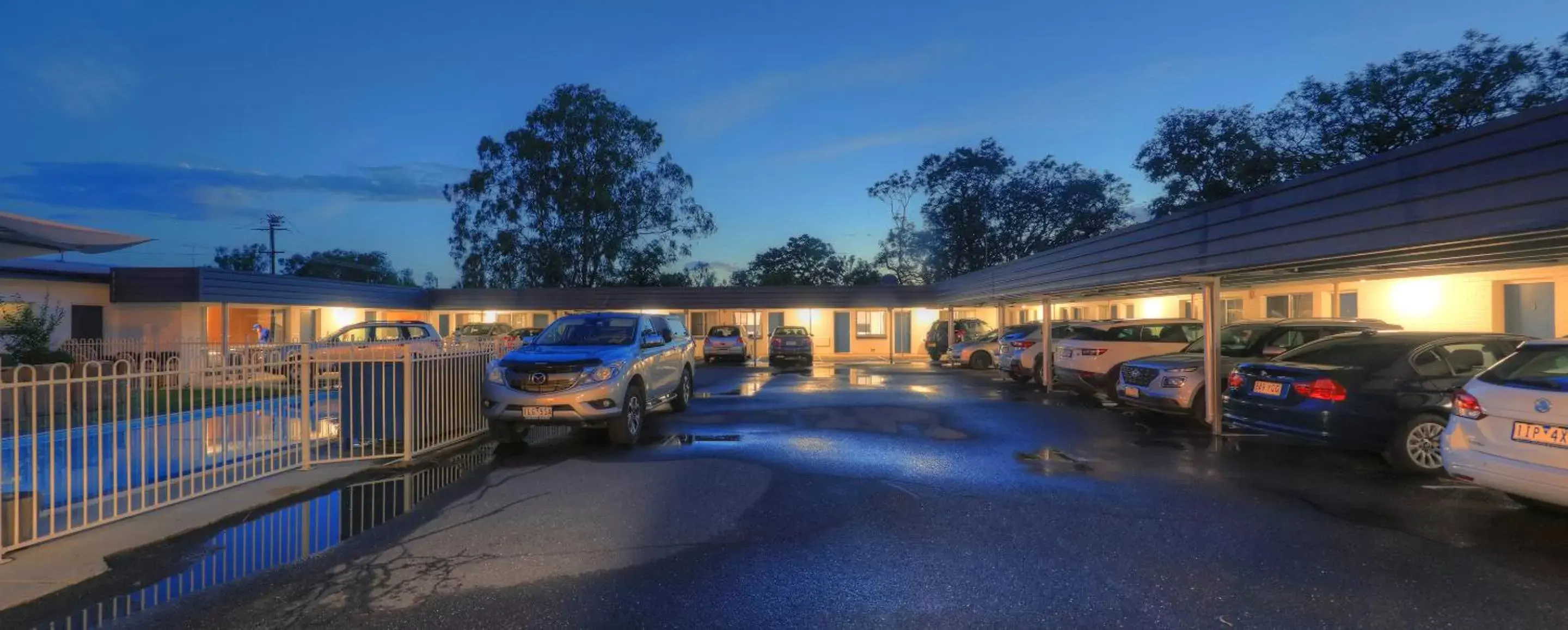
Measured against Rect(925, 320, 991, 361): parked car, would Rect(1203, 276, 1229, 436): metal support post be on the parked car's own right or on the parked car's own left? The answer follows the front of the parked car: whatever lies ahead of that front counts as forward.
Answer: on the parked car's own right

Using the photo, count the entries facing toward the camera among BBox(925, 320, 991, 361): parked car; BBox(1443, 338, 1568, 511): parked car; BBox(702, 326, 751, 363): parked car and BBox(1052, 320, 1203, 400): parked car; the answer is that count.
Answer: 0

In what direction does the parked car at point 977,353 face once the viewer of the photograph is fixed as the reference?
facing the viewer and to the left of the viewer

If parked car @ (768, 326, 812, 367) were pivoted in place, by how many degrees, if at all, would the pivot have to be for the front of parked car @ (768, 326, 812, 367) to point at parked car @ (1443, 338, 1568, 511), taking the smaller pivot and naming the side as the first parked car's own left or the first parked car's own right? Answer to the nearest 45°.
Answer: approximately 180°

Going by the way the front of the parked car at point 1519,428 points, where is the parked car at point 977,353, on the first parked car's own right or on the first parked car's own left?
on the first parked car's own left

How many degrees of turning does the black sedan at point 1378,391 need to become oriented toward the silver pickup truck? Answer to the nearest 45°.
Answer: approximately 180°

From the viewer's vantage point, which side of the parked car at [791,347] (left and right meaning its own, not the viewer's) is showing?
back

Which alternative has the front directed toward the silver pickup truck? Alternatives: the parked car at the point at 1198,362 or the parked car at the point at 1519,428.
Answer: the parked car at the point at 1198,362

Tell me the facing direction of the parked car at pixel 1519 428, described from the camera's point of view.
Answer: facing away from the viewer and to the right of the viewer

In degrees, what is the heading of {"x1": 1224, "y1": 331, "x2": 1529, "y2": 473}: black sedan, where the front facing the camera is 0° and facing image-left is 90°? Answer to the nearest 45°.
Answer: approximately 225°

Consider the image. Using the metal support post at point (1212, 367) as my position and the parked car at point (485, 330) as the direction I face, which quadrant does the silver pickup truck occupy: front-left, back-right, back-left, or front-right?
front-left

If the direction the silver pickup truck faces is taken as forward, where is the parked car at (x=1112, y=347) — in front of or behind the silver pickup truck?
behind

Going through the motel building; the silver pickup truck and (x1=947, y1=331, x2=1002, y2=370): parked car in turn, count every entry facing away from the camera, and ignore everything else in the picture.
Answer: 0

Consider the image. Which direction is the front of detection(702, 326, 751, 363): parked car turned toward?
away from the camera
